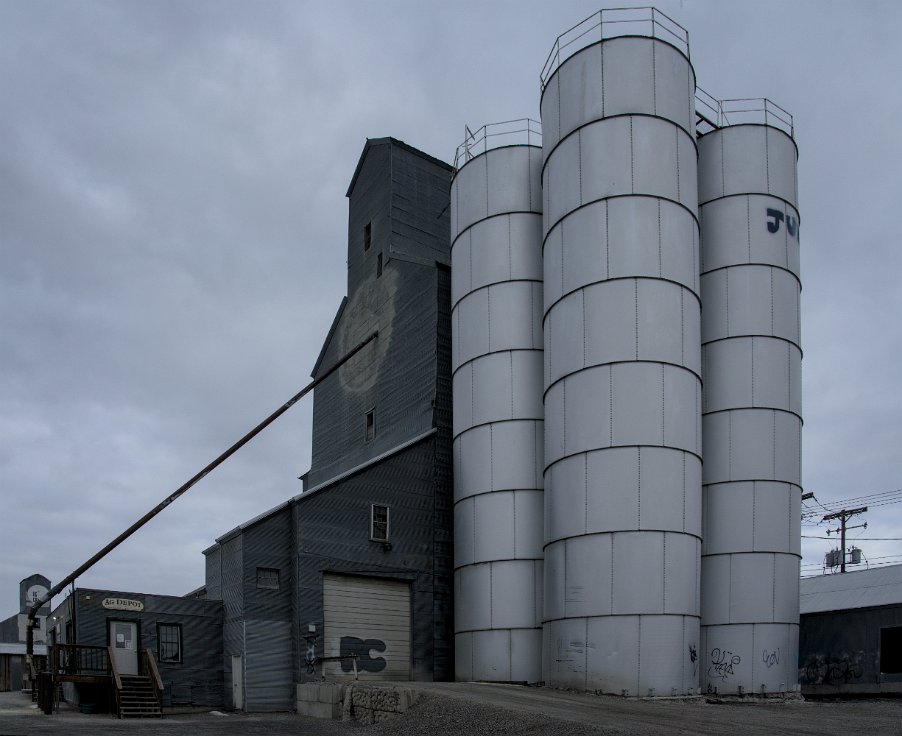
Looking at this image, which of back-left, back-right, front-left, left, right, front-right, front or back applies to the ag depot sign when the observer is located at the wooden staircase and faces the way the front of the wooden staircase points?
back

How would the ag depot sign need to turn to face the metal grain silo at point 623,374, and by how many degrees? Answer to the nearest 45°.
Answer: approximately 45° to its left

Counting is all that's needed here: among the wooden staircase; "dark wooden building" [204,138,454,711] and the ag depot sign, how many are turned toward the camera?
3

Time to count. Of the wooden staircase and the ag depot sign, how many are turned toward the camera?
2

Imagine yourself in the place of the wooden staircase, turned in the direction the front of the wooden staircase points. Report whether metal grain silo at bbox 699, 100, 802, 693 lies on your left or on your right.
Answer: on your left

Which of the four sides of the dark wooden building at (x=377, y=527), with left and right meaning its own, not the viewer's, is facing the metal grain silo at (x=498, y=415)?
left

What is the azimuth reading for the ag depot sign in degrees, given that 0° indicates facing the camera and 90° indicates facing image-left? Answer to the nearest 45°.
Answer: approximately 0°
